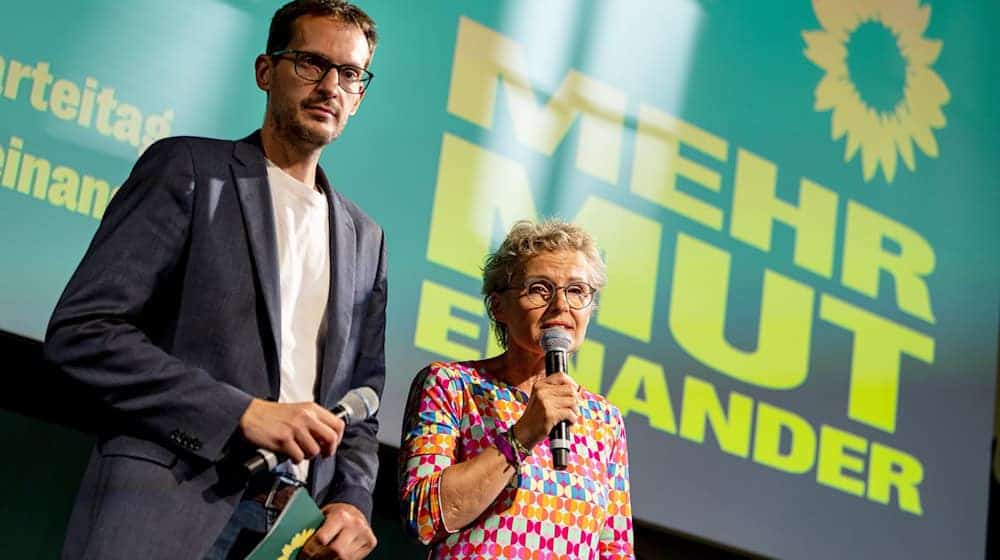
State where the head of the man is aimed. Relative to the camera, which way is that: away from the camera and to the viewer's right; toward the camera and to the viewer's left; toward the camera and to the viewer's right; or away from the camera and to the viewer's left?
toward the camera and to the viewer's right

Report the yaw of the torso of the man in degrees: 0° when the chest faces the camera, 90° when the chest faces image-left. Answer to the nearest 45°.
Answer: approximately 315°

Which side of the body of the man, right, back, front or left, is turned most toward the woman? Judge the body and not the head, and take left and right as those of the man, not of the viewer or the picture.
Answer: left
